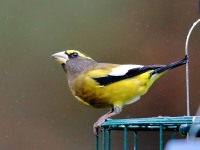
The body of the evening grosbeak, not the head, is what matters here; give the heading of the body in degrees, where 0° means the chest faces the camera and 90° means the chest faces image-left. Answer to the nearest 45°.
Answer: approximately 90°
